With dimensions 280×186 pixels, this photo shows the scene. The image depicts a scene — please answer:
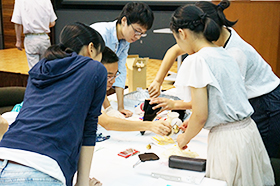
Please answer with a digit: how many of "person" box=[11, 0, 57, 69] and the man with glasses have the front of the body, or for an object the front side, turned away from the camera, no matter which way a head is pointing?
1

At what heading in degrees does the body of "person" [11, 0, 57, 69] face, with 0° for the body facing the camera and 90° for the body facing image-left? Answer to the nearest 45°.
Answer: approximately 180°

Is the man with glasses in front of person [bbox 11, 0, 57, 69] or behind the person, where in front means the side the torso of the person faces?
behind

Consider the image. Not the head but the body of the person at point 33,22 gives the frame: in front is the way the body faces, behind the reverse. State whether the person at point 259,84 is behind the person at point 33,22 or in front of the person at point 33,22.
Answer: behind

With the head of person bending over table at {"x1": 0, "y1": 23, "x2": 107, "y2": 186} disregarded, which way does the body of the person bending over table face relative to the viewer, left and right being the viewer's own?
facing away from the viewer and to the right of the viewer

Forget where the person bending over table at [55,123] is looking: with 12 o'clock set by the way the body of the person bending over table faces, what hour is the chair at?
The chair is roughly at 10 o'clock from the person bending over table.

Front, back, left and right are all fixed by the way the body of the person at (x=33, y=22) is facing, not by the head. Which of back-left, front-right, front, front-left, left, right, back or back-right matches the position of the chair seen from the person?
back

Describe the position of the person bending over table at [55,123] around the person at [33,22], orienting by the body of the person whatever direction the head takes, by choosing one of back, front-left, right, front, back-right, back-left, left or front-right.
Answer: back
